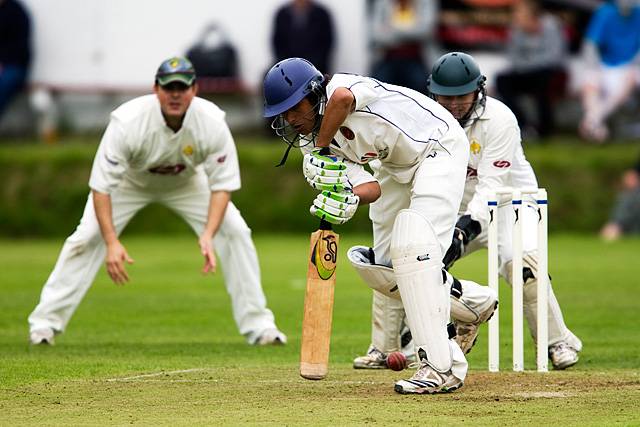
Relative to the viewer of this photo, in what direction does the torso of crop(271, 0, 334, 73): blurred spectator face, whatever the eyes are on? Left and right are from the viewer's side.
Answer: facing the viewer

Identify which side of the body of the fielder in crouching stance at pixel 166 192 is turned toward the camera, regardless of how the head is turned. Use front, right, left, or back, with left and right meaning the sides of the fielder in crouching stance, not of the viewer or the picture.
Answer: front

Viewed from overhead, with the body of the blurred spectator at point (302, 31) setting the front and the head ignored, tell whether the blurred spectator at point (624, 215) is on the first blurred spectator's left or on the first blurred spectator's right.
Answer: on the first blurred spectator's left

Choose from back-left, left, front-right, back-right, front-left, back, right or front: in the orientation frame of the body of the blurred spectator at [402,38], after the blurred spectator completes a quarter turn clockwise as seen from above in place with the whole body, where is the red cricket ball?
left

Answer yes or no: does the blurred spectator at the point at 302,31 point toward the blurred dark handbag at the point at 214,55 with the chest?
no

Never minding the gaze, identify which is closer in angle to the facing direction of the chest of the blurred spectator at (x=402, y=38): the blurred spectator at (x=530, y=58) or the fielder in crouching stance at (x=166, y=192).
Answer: the fielder in crouching stance

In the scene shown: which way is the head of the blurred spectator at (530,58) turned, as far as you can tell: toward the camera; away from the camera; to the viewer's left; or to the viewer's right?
toward the camera

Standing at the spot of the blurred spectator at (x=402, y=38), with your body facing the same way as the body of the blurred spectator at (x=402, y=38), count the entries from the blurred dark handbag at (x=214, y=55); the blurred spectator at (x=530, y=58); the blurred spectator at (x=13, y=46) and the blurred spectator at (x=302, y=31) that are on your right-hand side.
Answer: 3

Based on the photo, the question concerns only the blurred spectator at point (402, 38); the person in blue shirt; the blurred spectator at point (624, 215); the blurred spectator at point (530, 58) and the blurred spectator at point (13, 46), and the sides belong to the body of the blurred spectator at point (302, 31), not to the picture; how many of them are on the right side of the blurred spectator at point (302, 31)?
1

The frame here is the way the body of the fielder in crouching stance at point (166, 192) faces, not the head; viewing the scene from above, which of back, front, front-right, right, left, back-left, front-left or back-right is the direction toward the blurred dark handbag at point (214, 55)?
back

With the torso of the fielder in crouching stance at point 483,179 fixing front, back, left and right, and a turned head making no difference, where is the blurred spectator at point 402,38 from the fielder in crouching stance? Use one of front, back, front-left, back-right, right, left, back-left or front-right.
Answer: back-right

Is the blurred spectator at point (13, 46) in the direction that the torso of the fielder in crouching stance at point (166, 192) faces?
no

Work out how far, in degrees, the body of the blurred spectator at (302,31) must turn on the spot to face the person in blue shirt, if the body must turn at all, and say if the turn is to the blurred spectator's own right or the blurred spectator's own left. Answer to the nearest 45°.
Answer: approximately 90° to the blurred spectator's own left

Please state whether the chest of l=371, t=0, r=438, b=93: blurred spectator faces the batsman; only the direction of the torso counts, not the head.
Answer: yes

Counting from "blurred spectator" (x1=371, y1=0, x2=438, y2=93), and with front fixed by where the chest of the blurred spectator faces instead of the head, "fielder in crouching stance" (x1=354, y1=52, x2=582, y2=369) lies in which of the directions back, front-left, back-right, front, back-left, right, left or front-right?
front

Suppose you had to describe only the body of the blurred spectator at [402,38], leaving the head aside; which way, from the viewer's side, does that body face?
toward the camera

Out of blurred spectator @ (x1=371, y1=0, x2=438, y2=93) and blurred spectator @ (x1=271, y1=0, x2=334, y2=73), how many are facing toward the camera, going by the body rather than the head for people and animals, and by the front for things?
2

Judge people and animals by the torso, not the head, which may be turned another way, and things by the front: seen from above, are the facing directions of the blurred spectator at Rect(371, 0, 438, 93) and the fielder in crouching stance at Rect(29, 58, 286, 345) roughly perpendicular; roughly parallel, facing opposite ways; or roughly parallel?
roughly parallel

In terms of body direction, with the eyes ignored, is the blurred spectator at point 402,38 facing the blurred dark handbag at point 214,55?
no
